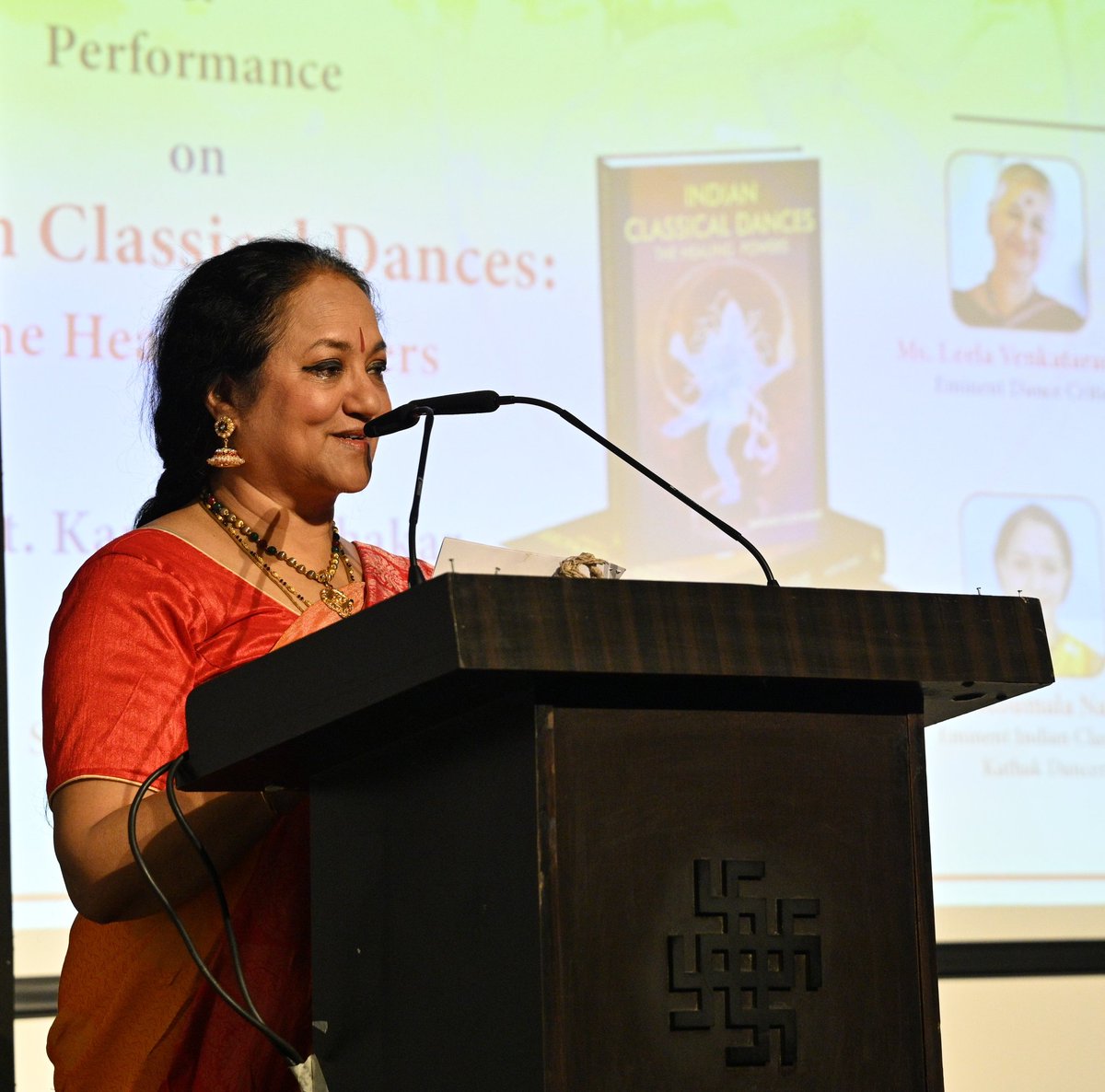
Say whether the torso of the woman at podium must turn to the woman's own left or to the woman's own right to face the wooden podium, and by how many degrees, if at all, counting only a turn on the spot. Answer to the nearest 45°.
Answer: approximately 45° to the woman's own right

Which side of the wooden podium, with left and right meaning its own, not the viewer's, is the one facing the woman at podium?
back

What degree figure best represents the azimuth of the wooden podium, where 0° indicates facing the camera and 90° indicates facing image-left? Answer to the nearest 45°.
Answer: approximately 315°

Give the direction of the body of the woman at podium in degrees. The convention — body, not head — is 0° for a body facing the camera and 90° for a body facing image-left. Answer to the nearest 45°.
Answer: approximately 315°
